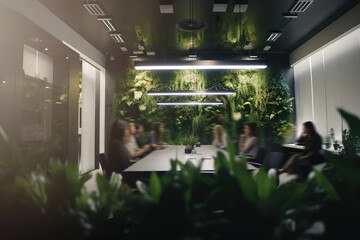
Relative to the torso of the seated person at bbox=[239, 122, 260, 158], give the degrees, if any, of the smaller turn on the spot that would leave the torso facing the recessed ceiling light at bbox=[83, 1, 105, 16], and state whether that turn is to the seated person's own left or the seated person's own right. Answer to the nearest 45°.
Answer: approximately 45° to the seated person's own left

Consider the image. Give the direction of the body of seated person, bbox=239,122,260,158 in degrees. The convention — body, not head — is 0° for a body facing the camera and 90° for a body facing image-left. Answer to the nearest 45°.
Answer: approximately 90°

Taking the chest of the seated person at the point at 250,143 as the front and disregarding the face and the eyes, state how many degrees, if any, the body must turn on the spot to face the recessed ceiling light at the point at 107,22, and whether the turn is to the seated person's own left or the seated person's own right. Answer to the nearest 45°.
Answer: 0° — they already face it

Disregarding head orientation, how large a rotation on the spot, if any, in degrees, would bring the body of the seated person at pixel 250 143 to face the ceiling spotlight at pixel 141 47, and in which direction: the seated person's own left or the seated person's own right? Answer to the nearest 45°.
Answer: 0° — they already face it
